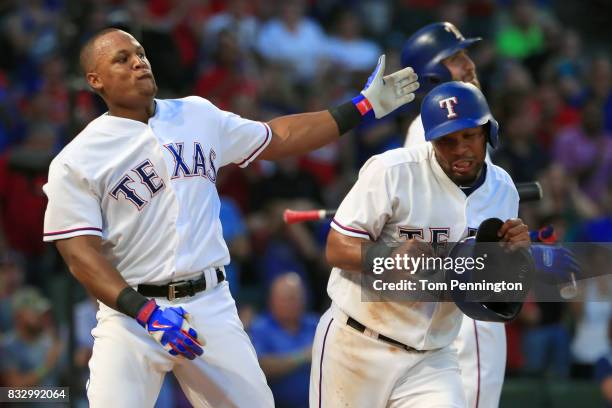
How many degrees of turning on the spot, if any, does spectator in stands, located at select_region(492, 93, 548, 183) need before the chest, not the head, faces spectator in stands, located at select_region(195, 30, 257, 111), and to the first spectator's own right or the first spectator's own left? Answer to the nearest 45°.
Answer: approximately 90° to the first spectator's own right

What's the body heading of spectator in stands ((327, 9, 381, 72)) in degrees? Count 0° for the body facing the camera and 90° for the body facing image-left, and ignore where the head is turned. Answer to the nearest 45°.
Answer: approximately 0°

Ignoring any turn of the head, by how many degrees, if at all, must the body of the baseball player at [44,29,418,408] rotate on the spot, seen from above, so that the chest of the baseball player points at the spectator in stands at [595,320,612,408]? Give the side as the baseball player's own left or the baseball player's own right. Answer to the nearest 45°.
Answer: approximately 90° to the baseball player's own left
